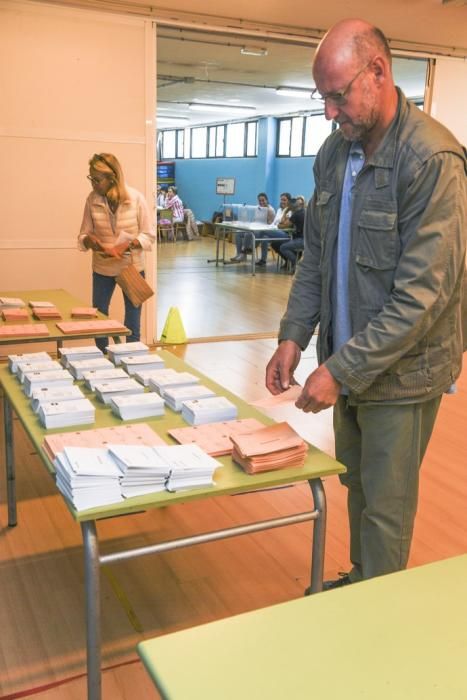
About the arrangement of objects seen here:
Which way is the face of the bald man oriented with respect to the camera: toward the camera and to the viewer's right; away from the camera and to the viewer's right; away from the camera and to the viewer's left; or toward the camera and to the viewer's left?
toward the camera and to the viewer's left

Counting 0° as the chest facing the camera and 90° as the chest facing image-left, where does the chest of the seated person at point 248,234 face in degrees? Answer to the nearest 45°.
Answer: approximately 45°

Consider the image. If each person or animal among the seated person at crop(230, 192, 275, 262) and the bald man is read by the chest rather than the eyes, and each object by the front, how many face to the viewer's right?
0

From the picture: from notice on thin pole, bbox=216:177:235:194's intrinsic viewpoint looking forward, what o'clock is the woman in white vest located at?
The woman in white vest is roughly at 12 o'clock from the notice on thin pole.

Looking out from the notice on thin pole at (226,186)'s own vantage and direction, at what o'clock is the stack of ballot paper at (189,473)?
The stack of ballot paper is roughly at 12 o'clock from the notice on thin pole.

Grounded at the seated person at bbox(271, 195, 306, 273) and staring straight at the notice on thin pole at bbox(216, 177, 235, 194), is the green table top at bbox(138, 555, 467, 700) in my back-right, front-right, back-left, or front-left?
back-left

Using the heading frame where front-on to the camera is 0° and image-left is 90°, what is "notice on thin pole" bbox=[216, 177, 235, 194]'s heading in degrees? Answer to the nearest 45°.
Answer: approximately 0°

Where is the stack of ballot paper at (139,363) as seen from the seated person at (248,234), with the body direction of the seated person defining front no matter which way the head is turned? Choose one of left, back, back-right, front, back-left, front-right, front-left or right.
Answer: front-left

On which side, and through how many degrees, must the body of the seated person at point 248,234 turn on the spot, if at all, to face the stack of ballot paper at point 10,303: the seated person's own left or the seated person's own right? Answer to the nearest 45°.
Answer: approximately 45° to the seated person's own left
